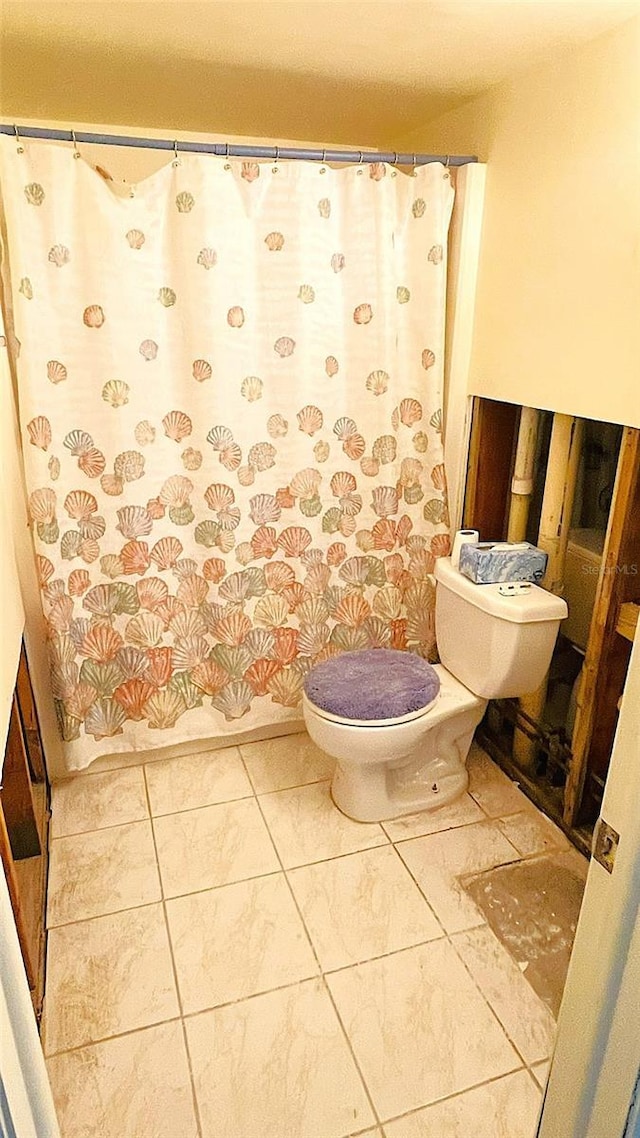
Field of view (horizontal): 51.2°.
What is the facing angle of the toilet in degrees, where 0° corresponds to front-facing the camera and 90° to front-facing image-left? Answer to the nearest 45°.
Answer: approximately 45°
